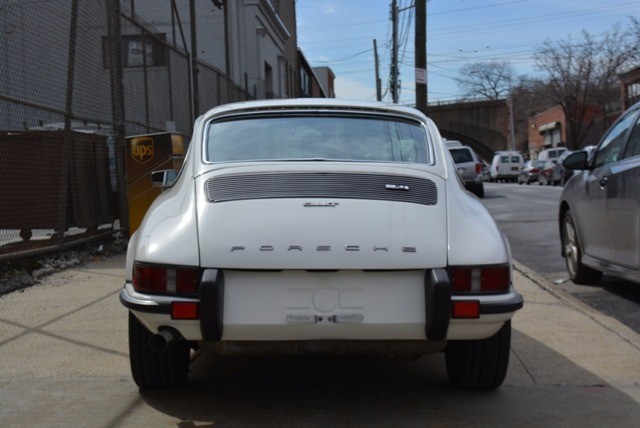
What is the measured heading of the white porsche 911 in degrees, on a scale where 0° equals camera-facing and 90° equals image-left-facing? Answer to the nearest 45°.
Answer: approximately 180°

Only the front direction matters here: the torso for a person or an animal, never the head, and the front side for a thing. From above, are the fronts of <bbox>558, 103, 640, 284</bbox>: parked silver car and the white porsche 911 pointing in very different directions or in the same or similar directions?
same or similar directions

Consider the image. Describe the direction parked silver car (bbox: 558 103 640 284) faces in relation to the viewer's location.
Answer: facing away from the viewer and to the left of the viewer

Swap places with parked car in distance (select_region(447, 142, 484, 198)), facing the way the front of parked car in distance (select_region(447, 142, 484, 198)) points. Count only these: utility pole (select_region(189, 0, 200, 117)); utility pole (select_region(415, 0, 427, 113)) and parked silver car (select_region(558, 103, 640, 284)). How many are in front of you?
0

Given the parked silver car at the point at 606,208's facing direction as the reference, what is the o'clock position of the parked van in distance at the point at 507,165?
The parked van in distance is roughly at 1 o'clock from the parked silver car.

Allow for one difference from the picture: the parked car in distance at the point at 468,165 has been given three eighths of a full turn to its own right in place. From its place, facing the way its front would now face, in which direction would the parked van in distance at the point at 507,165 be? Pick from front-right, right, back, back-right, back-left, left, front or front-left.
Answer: back-left

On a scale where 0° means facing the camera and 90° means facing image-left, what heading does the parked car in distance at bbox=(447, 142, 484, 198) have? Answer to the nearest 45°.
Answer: approximately 180°

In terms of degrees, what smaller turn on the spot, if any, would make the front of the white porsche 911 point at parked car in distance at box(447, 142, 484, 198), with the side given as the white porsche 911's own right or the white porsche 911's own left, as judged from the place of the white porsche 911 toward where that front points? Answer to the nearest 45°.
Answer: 0° — it already faces it

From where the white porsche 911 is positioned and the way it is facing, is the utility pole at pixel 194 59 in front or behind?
in front

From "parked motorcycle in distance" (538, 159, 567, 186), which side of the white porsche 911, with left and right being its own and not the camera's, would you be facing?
front

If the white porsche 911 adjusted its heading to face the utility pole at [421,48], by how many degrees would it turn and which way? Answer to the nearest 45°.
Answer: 0° — it already faces it

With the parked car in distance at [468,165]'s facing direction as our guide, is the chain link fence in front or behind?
behind

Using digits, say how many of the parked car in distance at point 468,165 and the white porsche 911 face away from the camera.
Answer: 2

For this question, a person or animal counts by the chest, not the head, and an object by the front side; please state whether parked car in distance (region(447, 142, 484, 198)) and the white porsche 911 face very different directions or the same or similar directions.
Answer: same or similar directions

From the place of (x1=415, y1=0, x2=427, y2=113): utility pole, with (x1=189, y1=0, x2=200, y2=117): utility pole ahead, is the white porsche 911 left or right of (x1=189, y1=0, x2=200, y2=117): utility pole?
left

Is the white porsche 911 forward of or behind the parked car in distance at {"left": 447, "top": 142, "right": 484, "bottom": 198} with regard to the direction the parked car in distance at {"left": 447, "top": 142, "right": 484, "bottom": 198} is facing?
behind
